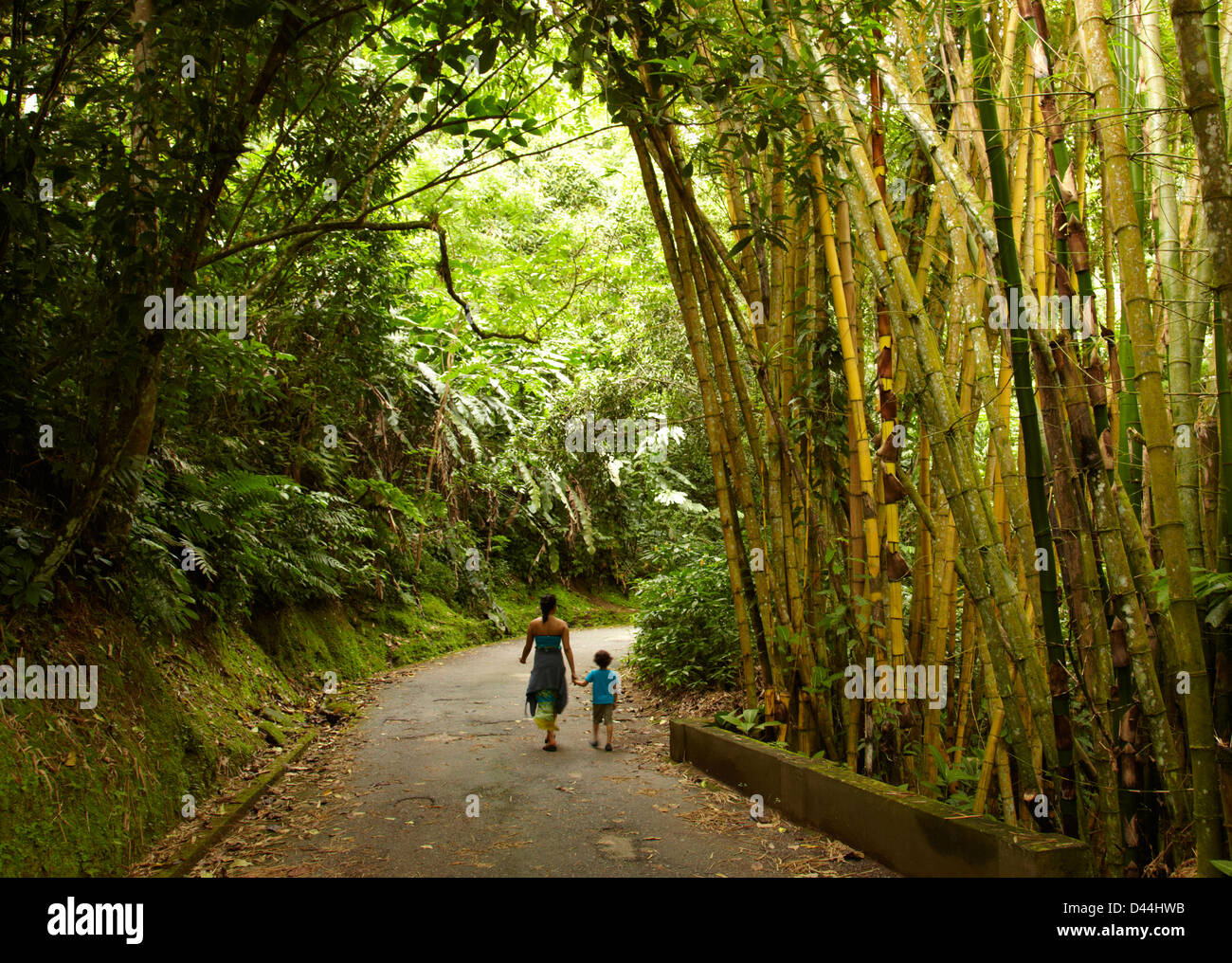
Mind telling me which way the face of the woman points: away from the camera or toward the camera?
away from the camera

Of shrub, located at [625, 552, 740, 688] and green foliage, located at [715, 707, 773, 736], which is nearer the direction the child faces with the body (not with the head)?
the shrub

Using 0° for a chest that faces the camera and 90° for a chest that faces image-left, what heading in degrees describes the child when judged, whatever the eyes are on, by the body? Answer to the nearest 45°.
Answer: approximately 180°

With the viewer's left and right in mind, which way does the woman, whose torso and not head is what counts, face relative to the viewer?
facing away from the viewer

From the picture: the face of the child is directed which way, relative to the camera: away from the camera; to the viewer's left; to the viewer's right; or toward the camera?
away from the camera

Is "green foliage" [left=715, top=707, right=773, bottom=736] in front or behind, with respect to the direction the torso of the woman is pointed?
behind

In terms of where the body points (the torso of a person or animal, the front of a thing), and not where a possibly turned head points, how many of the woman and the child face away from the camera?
2

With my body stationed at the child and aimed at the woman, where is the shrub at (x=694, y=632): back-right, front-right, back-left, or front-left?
back-right
